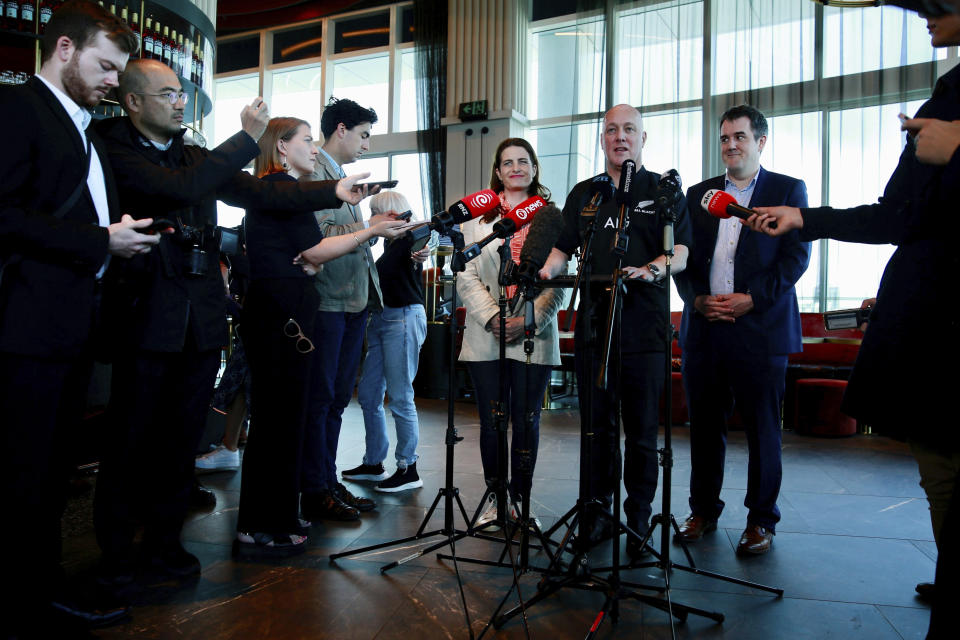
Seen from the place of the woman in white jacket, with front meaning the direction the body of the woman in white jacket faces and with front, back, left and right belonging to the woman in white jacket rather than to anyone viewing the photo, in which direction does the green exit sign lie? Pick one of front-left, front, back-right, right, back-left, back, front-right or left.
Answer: back

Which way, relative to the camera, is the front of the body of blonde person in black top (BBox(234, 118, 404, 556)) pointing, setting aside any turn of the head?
to the viewer's right

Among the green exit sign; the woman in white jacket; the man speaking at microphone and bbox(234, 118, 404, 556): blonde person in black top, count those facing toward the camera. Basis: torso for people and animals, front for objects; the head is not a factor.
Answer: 3

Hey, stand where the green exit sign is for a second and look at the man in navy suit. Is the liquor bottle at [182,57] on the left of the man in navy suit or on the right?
right

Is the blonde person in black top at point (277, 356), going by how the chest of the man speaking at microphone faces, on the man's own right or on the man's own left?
on the man's own right
